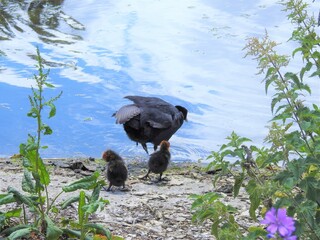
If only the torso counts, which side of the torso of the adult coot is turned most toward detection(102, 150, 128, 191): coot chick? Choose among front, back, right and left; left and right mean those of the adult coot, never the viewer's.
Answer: back

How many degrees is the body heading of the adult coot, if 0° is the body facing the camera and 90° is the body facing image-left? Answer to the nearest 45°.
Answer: approximately 270°
